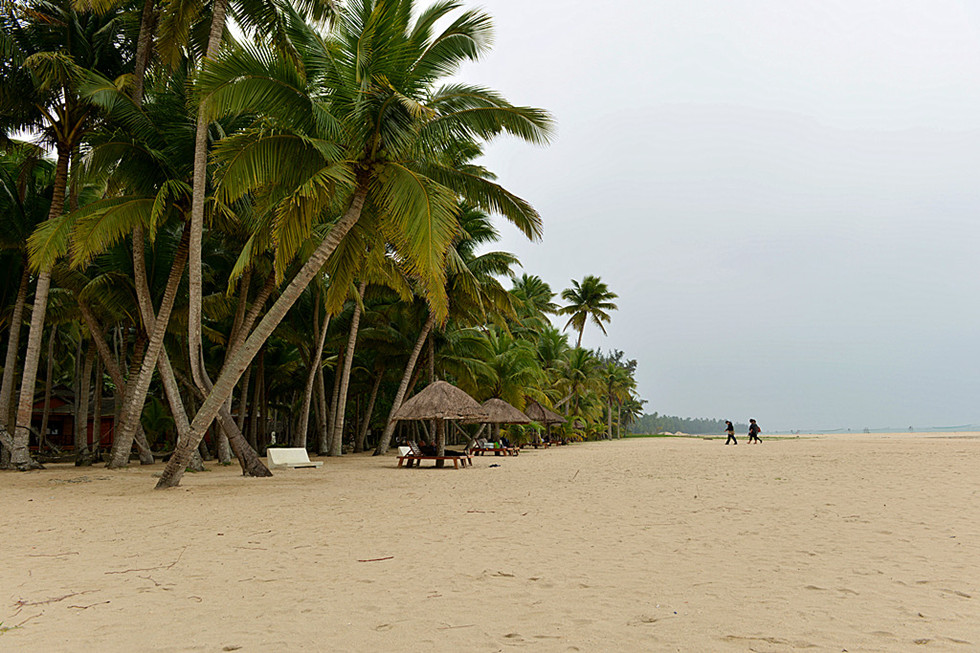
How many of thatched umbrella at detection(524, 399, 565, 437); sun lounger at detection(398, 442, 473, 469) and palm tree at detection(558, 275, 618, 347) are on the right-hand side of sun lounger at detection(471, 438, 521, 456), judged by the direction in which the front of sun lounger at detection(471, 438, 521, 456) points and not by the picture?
1

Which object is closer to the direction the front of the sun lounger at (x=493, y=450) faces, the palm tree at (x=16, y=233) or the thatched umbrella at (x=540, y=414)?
the thatched umbrella

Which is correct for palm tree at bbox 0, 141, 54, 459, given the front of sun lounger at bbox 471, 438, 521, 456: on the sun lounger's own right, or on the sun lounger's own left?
on the sun lounger's own right

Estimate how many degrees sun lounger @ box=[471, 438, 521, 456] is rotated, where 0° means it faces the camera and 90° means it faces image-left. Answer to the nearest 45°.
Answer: approximately 270°

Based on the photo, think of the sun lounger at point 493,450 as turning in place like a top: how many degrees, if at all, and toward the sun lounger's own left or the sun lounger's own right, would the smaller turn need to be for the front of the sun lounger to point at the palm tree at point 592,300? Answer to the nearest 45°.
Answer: approximately 90° to the sun lounger's own left

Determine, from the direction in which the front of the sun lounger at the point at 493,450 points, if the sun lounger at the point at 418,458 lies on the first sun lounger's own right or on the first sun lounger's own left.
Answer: on the first sun lounger's own right

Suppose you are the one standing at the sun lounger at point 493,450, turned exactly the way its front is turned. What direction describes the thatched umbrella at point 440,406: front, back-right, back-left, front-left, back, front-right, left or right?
right

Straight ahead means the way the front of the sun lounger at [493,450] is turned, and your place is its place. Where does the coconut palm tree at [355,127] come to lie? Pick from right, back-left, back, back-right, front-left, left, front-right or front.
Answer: right

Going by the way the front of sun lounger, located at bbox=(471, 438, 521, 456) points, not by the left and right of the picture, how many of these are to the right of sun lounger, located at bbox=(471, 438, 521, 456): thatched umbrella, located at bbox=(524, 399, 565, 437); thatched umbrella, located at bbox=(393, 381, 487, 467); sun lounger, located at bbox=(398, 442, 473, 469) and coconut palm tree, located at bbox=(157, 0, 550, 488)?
3
